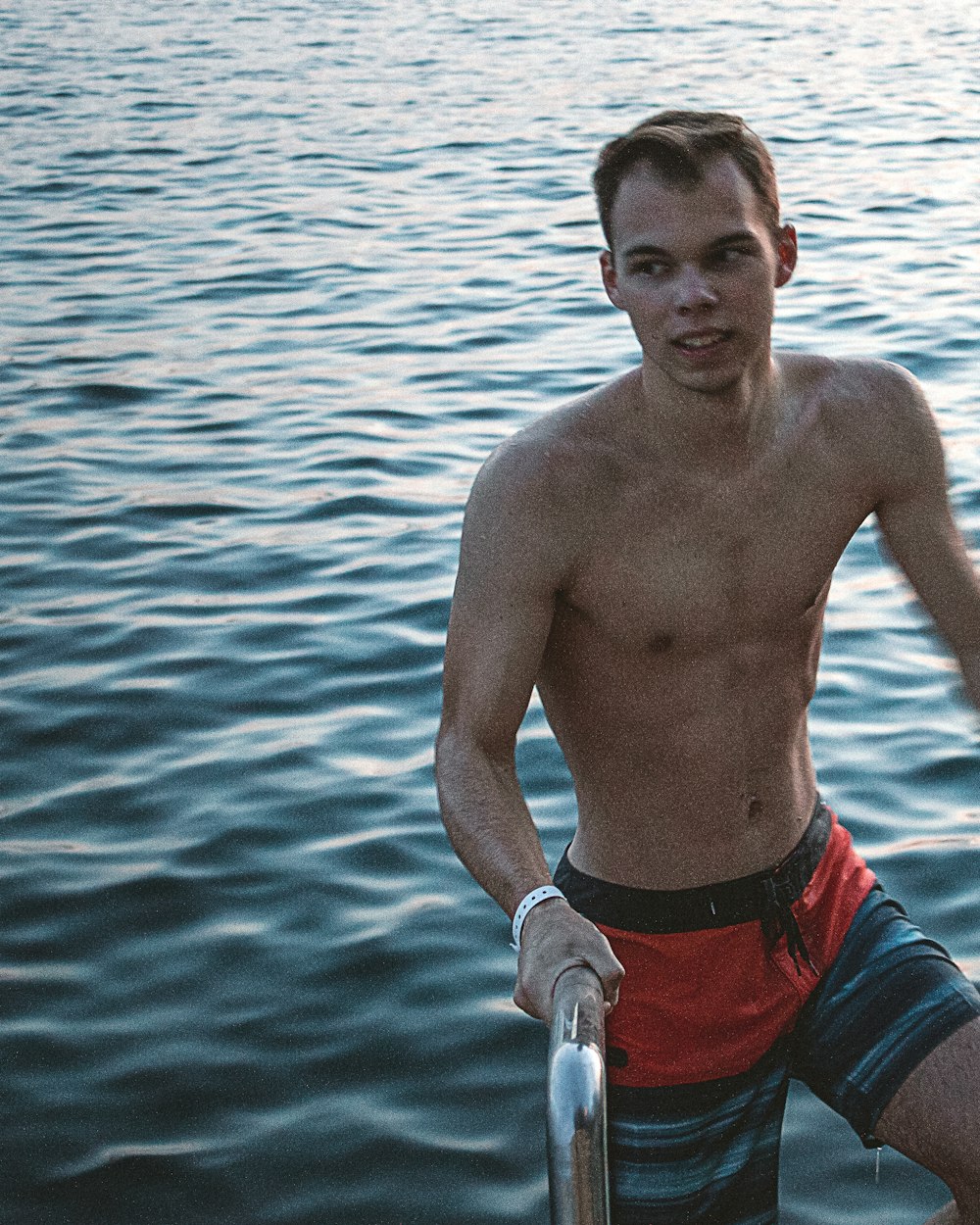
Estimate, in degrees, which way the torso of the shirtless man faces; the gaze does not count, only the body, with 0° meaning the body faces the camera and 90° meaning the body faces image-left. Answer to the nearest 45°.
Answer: approximately 315°

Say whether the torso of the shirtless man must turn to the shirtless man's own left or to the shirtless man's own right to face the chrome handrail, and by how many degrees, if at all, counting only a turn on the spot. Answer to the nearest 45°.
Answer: approximately 45° to the shirtless man's own right
